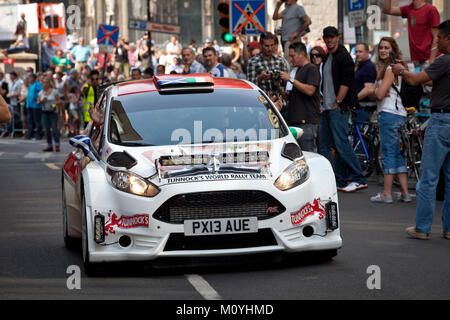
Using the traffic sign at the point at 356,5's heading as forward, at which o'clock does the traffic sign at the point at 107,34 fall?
the traffic sign at the point at 107,34 is roughly at 5 o'clock from the traffic sign at the point at 356,5.

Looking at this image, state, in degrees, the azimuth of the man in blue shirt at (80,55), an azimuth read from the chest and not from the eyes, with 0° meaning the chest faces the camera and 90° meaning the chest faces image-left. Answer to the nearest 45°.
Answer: approximately 0°

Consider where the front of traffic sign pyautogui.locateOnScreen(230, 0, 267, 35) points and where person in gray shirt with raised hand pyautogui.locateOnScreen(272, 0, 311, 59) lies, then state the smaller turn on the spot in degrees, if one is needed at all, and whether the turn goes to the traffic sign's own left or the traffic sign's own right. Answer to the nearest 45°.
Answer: approximately 45° to the traffic sign's own left
